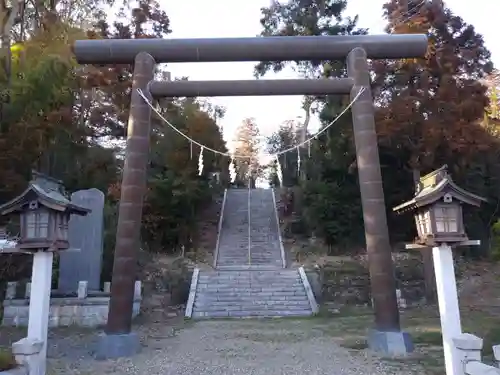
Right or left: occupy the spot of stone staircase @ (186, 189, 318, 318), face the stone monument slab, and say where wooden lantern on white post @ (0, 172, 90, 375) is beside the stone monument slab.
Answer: left

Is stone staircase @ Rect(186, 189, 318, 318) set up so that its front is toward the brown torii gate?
yes

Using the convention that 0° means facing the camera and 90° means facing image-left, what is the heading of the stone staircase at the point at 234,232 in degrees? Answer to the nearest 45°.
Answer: approximately 0°

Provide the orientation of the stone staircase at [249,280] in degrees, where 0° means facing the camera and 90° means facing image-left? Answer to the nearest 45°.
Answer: approximately 0°

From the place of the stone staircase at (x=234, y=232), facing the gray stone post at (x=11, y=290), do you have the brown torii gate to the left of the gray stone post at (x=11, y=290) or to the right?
left

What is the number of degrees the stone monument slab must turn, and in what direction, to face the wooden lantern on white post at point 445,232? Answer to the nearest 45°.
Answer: approximately 45° to its left

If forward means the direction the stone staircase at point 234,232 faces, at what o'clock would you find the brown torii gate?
The brown torii gate is roughly at 12 o'clock from the stone staircase.

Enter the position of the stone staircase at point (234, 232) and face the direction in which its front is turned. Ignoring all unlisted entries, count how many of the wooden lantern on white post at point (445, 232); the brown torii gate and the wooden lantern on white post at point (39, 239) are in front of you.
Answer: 3

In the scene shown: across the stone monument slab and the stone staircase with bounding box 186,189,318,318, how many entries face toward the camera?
2
